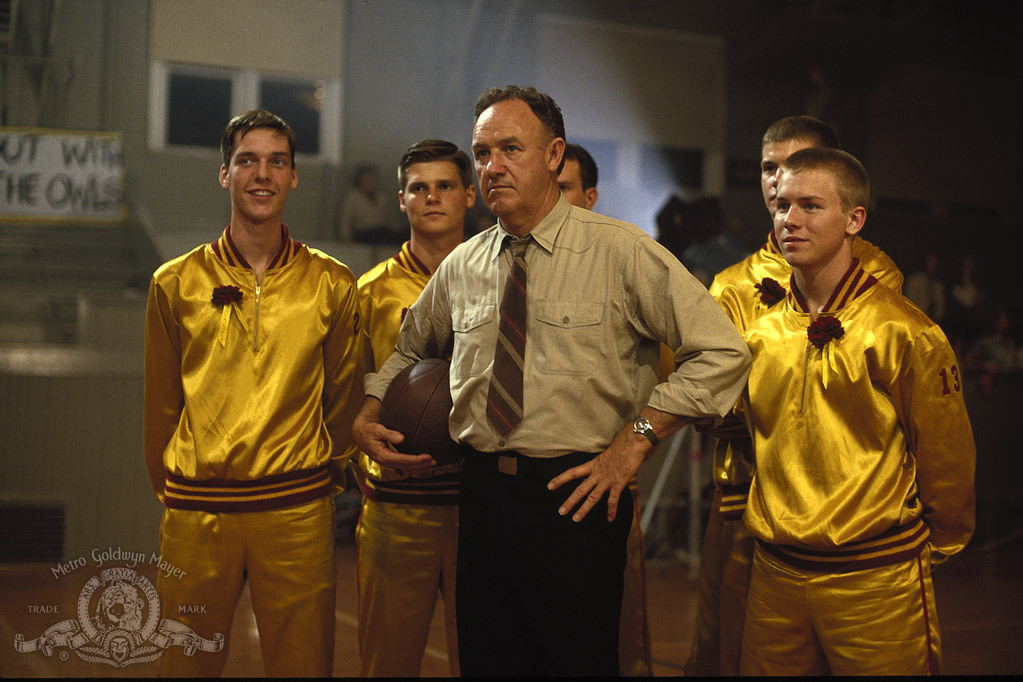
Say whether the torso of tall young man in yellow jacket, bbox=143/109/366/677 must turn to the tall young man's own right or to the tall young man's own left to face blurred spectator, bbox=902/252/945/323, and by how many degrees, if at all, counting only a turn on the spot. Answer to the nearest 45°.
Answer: approximately 135° to the tall young man's own left

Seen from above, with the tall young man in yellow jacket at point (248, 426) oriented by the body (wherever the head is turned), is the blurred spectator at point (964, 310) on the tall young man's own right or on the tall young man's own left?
on the tall young man's own left

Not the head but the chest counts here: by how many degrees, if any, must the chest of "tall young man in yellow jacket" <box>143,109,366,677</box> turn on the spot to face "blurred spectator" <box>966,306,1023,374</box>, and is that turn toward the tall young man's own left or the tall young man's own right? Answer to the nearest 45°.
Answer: approximately 135° to the tall young man's own left

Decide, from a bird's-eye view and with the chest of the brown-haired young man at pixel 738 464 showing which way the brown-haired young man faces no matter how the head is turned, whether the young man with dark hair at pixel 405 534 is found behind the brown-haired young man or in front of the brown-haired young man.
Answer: in front

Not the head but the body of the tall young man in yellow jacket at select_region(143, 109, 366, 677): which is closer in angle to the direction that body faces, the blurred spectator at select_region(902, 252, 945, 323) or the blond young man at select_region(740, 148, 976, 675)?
the blond young man

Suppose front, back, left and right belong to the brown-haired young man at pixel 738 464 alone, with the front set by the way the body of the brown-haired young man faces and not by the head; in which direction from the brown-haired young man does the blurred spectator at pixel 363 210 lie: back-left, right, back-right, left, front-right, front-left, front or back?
right

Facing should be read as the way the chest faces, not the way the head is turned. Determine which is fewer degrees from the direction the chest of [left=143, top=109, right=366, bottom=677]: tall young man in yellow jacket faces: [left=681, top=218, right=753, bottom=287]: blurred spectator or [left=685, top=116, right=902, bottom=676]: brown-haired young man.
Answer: the brown-haired young man

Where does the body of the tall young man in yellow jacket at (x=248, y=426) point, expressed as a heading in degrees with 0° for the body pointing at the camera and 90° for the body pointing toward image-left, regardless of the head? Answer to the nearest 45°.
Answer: approximately 0°

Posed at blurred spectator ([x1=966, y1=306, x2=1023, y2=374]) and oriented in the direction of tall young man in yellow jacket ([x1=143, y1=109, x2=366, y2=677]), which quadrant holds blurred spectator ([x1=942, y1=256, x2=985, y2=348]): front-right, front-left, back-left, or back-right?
back-right

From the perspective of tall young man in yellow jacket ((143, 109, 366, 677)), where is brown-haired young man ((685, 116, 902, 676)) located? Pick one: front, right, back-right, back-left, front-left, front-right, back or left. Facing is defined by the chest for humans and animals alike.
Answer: left
